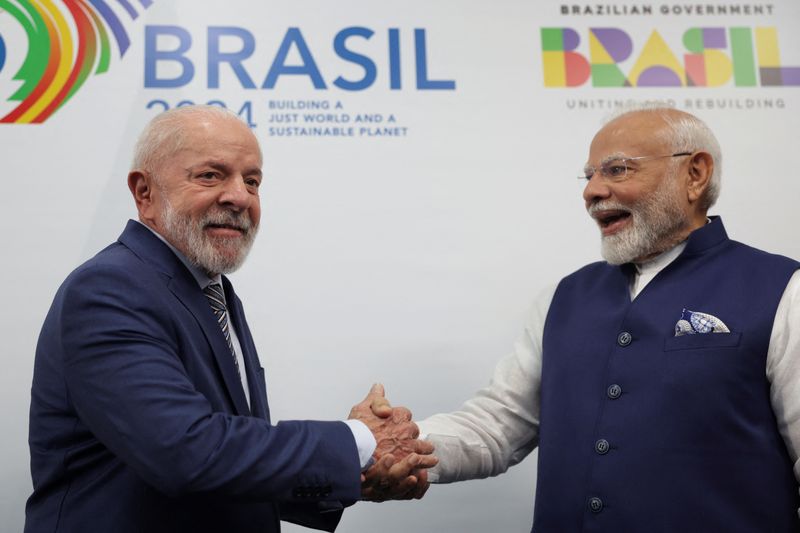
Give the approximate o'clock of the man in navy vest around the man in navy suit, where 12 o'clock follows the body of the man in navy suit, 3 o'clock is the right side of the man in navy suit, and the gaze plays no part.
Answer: The man in navy vest is roughly at 10 o'clock from the man in navy suit.

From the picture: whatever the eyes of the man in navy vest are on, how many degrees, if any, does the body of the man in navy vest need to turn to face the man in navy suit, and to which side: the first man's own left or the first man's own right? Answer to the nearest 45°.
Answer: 0° — they already face them

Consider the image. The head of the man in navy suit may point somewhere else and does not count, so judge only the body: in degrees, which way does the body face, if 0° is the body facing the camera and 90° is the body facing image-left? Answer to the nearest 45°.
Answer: approximately 315°

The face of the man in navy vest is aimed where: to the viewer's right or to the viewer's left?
to the viewer's left
